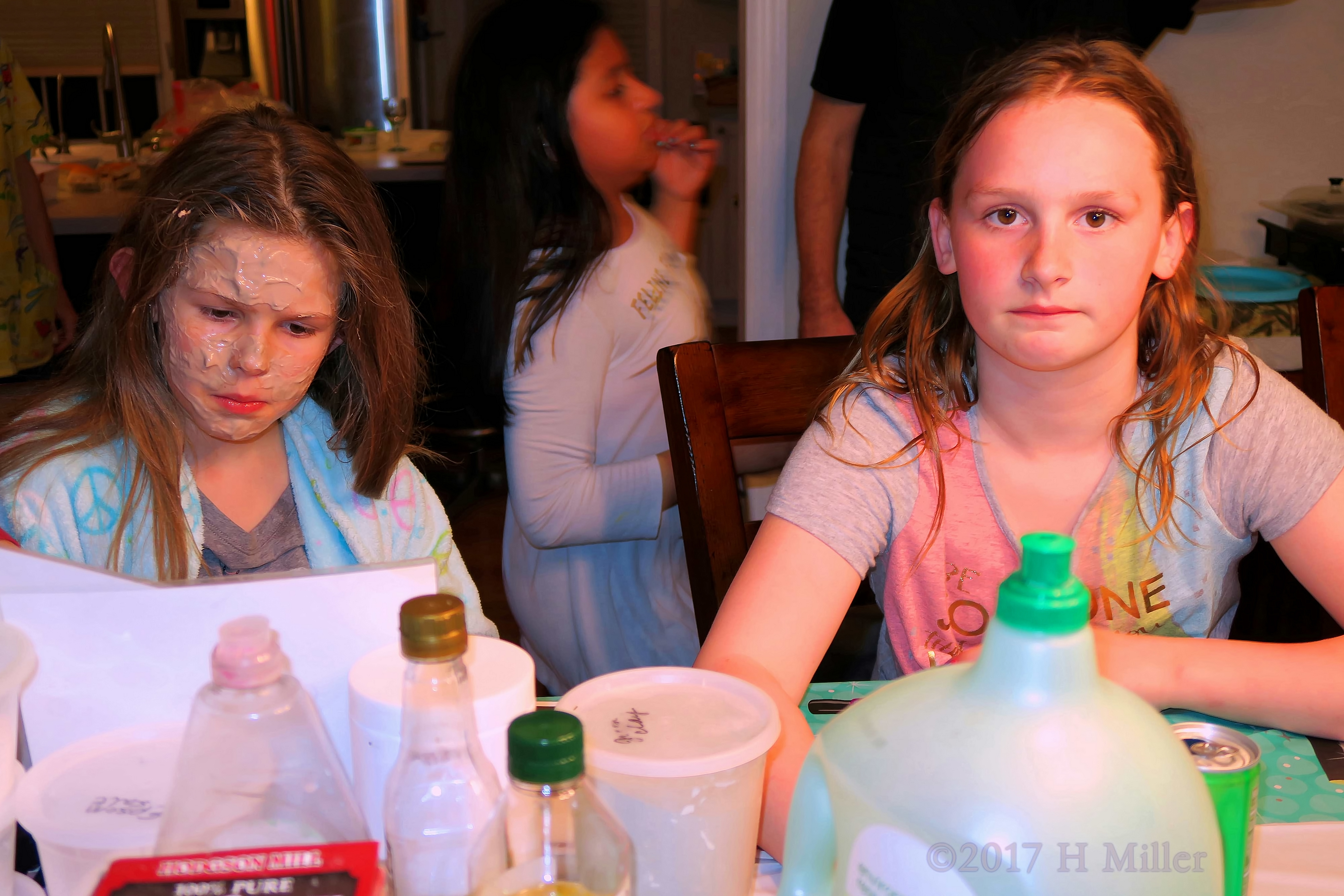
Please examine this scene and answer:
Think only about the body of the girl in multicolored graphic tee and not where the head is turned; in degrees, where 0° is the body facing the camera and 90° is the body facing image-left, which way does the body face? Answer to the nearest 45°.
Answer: approximately 0°

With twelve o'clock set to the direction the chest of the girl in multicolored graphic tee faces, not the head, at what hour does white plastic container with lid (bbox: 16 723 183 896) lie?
The white plastic container with lid is roughly at 1 o'clock from the girl in multicolored graphic tee.

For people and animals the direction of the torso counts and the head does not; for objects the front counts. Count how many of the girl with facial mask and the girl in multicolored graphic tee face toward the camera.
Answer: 2

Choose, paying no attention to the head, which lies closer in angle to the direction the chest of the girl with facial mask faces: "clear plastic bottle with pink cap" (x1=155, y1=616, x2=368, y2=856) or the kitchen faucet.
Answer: the clear plastic bottle with pink cap

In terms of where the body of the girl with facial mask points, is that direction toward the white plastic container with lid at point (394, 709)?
yes

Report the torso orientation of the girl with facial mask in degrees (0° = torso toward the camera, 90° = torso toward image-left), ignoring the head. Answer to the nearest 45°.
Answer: approximately 0°
